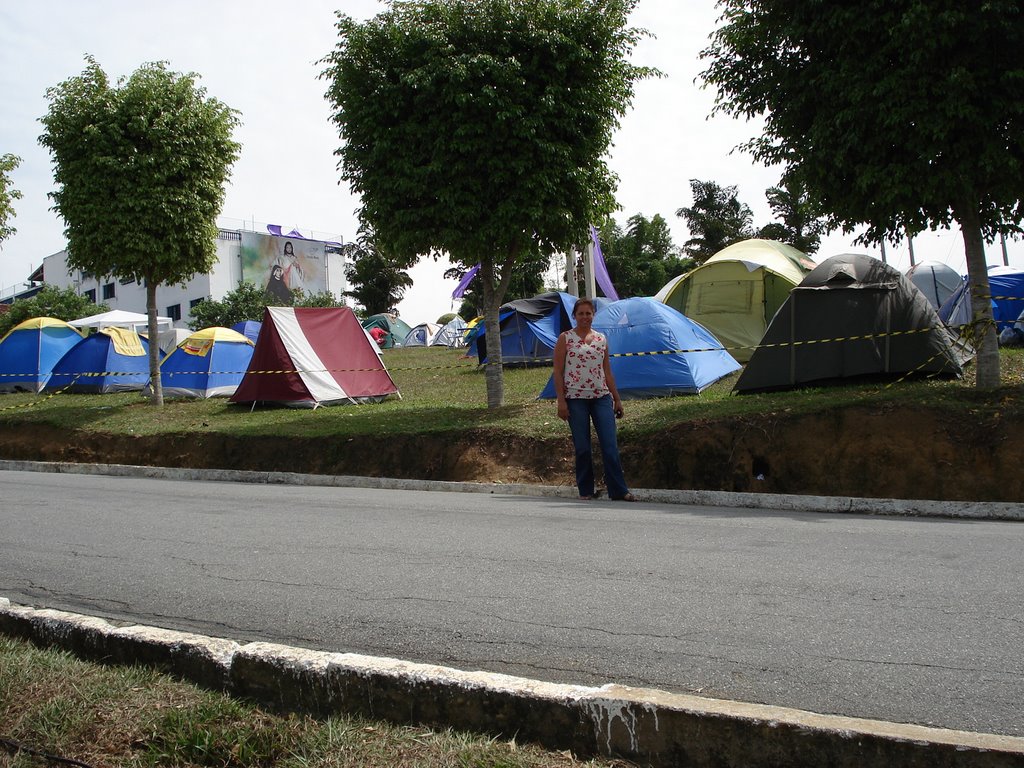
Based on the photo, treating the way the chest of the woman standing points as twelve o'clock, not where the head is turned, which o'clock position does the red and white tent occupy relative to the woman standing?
The red and white tent is roughly at 5 o'clock from the woman standing.

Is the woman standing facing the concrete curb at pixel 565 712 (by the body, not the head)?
yes

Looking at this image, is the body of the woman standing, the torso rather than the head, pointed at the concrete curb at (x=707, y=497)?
no

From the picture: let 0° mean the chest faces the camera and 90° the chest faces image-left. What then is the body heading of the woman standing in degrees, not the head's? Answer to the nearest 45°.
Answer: approximately 0°

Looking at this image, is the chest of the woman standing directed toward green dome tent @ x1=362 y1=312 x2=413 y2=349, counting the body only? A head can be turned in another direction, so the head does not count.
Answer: no

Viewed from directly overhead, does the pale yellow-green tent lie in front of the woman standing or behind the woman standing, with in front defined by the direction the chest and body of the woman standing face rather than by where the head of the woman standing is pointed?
behind

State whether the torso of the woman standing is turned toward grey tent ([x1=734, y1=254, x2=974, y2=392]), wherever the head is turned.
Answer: no

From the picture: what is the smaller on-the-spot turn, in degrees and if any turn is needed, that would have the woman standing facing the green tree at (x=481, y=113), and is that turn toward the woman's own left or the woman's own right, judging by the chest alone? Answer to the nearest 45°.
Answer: approximately 180°

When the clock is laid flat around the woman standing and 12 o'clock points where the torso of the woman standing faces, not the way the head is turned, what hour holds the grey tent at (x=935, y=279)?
The grey tent is roughly at 7 o'clock from the woman standing.

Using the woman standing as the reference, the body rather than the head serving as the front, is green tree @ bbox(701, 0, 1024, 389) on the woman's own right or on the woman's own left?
on the woman's own left

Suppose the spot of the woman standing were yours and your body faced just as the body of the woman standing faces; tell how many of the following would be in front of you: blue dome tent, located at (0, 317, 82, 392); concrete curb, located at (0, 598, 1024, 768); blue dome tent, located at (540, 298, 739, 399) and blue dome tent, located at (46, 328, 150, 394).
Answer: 1

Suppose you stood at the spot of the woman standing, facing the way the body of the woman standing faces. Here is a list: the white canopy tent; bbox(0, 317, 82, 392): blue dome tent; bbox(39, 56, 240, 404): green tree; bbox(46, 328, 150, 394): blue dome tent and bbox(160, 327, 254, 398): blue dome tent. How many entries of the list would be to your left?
0

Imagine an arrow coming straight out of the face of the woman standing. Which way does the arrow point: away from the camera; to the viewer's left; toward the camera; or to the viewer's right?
toward the camera

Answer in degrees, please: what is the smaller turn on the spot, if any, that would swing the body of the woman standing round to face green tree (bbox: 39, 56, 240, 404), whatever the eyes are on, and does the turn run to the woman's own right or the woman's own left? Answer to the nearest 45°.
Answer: approximately 135° to the woman's own right

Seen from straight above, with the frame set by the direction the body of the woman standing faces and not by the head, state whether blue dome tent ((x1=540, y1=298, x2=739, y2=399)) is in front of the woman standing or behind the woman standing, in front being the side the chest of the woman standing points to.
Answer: behind

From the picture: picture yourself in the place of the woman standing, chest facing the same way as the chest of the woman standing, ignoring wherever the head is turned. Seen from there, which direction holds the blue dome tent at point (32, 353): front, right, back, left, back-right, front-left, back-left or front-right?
back-right
